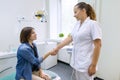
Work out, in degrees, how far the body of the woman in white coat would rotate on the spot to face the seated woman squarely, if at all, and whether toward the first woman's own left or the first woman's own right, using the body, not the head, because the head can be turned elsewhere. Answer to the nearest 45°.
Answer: approximately 45° to the first woman's own right

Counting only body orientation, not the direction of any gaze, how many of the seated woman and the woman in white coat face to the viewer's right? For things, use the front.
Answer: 1

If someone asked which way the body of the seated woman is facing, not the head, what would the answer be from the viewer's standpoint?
to the viewer's right

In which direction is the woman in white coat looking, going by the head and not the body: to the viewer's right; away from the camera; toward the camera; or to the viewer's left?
to the viewer's left

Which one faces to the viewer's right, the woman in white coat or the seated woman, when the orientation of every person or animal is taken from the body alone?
the seated woman

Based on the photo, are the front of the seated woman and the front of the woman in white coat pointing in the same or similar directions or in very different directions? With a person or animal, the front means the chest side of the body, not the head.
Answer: very different directions

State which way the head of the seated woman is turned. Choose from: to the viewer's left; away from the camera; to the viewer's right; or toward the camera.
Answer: to the viewer's right

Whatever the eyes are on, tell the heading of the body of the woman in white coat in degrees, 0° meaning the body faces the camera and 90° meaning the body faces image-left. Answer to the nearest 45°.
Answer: approximately 45°
